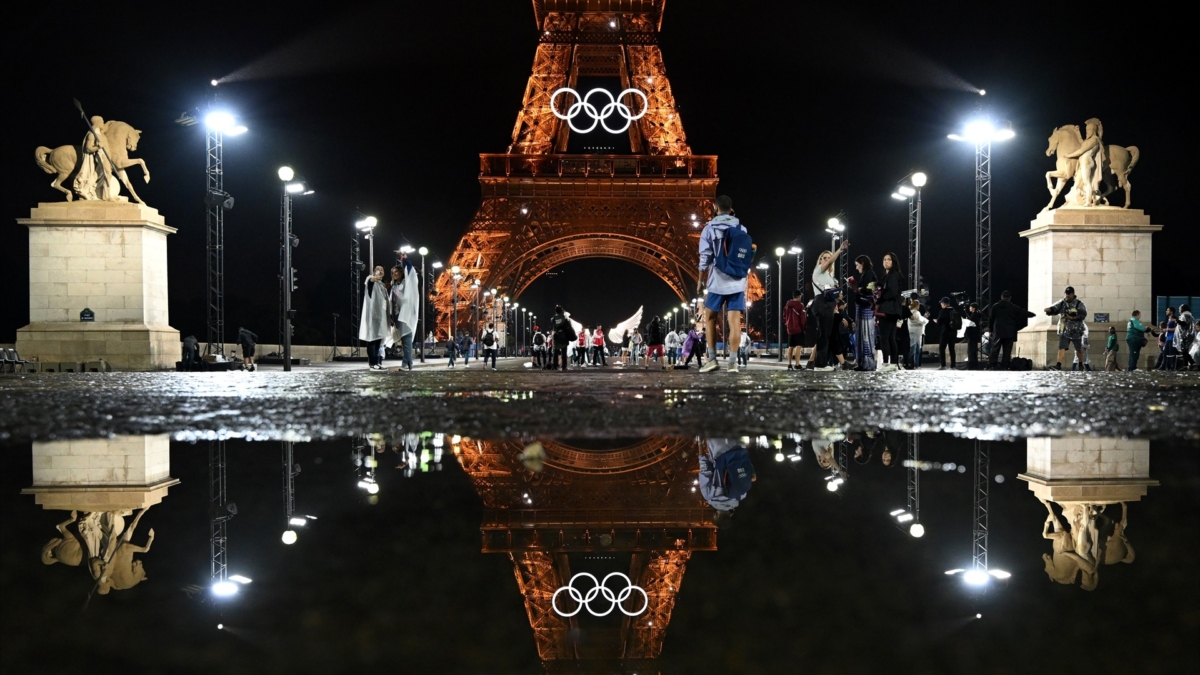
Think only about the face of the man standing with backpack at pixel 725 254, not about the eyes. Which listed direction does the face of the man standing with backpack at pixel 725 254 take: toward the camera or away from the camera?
away from the camera

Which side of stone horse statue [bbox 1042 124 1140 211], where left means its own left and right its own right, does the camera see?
left

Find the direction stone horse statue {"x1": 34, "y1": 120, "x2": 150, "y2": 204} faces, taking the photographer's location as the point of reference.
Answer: facing to the right of the viewer

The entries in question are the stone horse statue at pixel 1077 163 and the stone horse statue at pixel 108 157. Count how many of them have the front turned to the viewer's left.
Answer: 1

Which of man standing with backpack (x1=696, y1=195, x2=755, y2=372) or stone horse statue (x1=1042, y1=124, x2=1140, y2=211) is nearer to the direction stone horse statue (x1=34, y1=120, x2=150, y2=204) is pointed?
the stone horse statue

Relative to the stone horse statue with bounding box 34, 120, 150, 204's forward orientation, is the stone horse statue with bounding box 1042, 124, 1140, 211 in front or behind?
in front

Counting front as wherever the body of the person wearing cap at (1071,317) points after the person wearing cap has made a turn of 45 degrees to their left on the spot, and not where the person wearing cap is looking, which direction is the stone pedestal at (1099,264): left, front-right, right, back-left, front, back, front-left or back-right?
back

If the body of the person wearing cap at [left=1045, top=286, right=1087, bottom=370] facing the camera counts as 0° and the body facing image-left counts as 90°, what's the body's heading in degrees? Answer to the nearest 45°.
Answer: approximately 45°

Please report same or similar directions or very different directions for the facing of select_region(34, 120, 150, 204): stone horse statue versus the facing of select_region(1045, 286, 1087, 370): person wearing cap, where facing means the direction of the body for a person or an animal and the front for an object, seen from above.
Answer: very different directions

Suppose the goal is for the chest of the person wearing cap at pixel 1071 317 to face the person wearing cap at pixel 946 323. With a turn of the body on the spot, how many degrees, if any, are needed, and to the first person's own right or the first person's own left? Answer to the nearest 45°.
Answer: approximately 45° to the first person's own right

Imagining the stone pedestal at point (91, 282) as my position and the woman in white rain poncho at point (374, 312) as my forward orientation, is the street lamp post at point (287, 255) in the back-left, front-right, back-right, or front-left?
front-left

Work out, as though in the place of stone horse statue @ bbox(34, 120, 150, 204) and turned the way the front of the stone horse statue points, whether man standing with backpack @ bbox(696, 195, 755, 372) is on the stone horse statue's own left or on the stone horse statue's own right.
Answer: on the stone horse statue's own right

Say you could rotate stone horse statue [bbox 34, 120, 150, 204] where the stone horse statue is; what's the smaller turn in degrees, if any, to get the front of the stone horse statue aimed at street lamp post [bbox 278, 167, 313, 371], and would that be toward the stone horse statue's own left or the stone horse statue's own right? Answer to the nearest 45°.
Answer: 0° — it already faces it

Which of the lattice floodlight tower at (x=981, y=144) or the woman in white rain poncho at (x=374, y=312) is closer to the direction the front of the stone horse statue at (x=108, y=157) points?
the lattice floodlight tower
